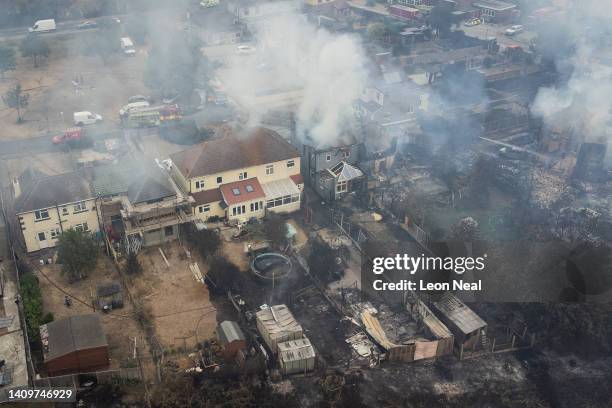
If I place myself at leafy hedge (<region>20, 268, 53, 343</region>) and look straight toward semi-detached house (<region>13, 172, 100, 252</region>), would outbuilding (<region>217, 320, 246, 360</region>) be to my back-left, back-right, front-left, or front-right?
back-right

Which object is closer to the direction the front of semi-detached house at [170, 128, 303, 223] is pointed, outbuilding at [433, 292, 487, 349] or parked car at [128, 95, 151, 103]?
the parked car

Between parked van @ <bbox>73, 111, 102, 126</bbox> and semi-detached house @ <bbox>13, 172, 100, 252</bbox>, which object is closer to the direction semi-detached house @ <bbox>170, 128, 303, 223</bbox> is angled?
the parked van

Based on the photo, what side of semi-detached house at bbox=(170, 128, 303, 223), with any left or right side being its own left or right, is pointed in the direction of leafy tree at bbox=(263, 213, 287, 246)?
back

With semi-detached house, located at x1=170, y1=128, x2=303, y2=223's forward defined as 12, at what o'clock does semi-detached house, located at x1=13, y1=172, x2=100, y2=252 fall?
semi-detached house, located at x1=13, y1=172, x2=100, y2=252 is roughly at 10 o'clock from semi-detached house, located at x1=170, y1=128, x2=303, y2=223.

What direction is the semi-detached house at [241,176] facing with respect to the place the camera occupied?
facing away from the viewer and to the left of the viewer

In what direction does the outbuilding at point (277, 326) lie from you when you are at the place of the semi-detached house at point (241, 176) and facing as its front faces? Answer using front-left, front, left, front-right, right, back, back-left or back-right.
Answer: back-left

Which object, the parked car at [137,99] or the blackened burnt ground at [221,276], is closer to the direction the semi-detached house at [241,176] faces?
the parked car

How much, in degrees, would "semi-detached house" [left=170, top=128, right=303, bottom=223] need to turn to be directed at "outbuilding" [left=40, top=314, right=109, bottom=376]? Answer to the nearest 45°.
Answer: approximately 90° to its left

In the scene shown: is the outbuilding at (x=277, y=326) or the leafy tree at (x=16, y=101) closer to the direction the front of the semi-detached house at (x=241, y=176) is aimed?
the leafy tree

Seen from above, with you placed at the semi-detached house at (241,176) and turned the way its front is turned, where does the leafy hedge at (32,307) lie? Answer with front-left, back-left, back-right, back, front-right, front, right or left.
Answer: left

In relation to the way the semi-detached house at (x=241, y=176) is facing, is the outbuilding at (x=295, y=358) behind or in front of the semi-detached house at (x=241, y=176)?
behind

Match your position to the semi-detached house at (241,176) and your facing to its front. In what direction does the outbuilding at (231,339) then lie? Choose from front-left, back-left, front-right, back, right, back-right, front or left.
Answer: back-left

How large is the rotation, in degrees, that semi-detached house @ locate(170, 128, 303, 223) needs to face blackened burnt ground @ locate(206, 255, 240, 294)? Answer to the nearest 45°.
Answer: approximately 135° to its left

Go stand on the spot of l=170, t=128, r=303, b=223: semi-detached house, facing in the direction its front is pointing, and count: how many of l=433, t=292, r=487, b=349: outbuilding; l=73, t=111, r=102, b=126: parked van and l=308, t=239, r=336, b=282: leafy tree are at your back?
2

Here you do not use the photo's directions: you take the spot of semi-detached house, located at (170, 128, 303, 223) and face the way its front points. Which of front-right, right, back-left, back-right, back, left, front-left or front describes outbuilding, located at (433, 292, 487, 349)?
back

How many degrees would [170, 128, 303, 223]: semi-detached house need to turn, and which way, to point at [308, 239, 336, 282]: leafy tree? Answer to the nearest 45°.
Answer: approximately 180°
